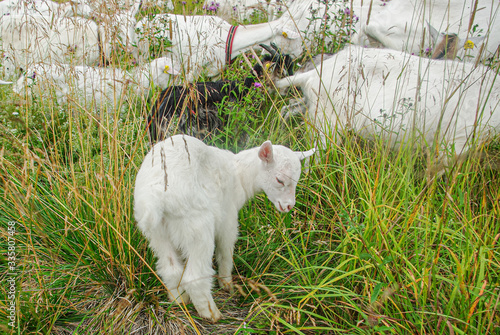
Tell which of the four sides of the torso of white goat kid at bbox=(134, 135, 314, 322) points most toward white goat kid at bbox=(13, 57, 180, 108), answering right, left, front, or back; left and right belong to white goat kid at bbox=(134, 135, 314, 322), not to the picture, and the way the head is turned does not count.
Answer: left

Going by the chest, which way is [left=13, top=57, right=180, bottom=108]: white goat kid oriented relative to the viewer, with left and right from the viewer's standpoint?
facing to the right of the viewer

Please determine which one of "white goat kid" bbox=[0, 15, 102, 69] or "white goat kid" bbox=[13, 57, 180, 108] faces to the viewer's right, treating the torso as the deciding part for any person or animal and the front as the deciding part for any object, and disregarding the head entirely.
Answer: "white goat kid" bbox=[13, 57, 180, 108]

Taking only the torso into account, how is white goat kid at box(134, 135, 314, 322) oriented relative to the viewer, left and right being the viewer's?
facing away from the viewer and to the right of the viewer

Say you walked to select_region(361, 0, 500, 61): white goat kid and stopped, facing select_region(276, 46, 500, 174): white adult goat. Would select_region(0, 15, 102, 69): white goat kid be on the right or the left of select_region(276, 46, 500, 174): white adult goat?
right

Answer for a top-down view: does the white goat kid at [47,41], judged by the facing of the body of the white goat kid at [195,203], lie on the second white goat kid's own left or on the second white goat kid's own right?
on the second white goat kid's own left

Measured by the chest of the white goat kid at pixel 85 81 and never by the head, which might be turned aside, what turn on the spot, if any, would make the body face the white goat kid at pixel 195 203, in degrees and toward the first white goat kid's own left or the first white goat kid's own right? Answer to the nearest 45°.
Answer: approximately 90° to the first white goat kid's own right
